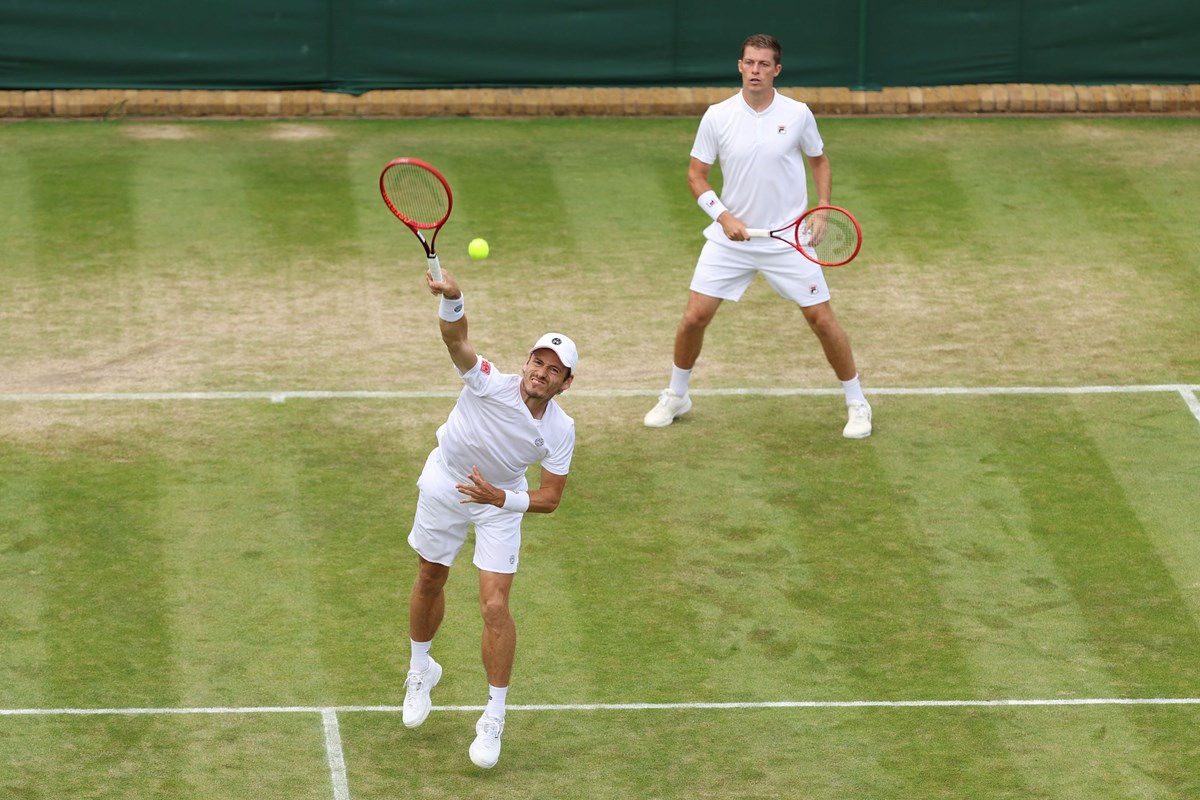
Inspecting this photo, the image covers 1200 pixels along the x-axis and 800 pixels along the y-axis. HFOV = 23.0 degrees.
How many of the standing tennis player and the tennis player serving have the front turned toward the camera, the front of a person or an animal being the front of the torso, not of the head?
2

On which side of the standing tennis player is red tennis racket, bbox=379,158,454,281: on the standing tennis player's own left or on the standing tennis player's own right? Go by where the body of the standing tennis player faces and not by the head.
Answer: on the standing tennis player's own right

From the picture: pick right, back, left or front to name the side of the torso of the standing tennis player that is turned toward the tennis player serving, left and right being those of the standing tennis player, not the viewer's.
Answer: front

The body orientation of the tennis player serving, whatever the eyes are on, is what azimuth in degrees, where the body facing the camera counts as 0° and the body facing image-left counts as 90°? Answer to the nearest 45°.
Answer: approximately 0°

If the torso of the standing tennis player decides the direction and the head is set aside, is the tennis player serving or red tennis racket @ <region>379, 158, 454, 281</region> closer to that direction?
the tennis player serving

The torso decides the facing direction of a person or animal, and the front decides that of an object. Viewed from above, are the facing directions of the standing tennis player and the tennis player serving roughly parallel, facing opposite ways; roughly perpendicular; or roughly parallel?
roughly parallel

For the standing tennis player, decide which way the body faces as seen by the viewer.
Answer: toward the camera
